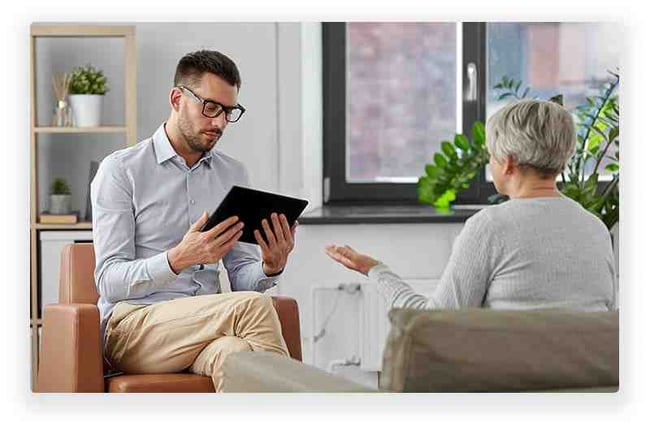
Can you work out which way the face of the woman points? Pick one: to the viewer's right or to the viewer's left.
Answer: to the viewer's left

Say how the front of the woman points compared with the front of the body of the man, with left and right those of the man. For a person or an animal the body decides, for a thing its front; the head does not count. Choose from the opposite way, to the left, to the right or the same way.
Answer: the opposite way

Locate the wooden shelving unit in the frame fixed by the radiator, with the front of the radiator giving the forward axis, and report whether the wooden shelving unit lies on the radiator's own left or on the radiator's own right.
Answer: on the radiator's own right

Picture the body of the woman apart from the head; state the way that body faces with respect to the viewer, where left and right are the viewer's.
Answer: facing away from the viewer and to the left of the viewer

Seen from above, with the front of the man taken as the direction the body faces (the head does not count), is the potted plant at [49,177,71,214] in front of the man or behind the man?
behind

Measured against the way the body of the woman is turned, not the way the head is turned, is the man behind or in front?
in front

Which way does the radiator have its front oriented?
toward the camera

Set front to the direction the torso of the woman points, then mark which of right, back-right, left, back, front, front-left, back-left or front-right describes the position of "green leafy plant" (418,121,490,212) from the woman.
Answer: front-right

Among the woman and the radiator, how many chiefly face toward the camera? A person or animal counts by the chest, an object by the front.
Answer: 1

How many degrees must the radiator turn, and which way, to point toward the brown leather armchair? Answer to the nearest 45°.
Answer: approximately 45° to its right

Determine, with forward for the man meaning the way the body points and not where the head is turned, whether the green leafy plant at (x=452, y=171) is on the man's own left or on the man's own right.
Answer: on the man's own left

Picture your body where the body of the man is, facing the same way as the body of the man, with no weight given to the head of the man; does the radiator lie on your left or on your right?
on your left

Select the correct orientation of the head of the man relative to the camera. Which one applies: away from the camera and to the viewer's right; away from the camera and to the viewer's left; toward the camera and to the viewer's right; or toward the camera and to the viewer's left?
toward the camera and to the viewer's right

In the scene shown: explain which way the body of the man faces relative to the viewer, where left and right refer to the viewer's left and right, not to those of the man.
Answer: facing the viewer and to the right of the viewer

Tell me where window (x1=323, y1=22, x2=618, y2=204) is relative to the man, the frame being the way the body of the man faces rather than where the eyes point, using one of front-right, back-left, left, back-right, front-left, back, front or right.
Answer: left

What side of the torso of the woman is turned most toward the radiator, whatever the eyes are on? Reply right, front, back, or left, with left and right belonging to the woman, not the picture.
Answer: front

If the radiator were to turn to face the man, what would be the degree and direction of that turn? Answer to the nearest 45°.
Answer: approximately 45° to its right
